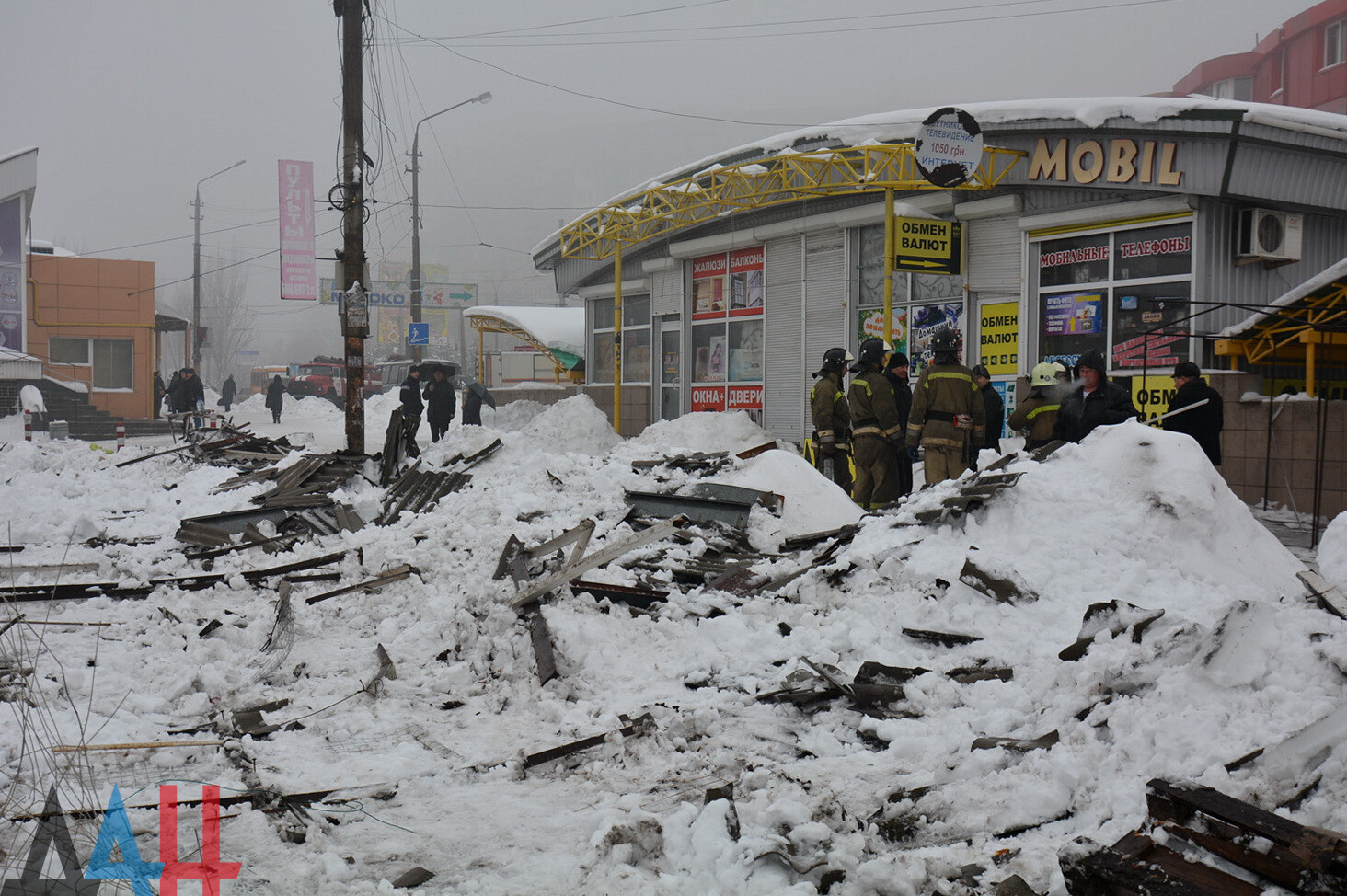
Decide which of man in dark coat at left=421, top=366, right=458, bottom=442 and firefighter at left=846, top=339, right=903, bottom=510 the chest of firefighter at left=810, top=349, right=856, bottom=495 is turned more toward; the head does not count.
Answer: the firefighter

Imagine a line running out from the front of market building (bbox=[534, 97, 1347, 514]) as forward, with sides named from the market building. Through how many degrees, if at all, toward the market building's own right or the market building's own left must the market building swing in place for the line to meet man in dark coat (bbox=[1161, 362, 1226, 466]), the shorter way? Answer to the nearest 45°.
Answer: approximately 45° to the market building's own left

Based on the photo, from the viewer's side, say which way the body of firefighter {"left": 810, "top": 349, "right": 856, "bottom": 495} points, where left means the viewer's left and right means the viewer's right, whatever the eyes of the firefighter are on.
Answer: facing to the right of the viewer

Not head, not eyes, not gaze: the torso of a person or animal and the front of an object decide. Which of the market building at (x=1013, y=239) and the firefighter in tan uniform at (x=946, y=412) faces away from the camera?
the firefighter in tan uniform

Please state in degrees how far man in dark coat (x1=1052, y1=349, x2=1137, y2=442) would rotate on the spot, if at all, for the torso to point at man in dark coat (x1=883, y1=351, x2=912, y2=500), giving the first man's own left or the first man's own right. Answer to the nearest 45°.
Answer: approximately 90° to the first man's own right

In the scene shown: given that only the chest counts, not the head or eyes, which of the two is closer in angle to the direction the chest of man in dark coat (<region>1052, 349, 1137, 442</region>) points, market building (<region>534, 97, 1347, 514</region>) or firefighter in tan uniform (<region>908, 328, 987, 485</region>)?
the firefighter in tan uniform

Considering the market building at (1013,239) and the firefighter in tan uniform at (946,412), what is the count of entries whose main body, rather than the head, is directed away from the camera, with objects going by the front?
1

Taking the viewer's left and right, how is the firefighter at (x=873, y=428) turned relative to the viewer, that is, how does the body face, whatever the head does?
facing away from the viewer and to the right of the viewer

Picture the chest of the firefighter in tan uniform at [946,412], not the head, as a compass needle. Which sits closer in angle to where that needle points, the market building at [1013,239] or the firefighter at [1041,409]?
the market building

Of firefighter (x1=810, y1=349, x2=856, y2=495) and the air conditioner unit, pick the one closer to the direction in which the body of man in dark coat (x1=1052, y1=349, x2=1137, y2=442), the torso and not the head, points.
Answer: the firefighter

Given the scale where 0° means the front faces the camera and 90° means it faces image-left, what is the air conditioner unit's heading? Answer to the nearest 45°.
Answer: approximately 315°
